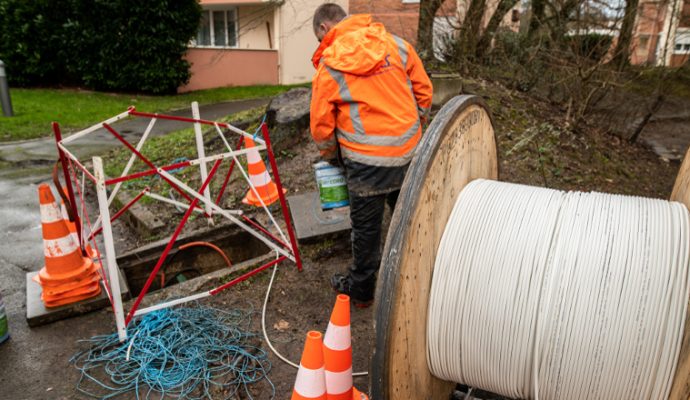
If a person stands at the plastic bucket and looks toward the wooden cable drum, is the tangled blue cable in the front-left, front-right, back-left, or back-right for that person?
front-right

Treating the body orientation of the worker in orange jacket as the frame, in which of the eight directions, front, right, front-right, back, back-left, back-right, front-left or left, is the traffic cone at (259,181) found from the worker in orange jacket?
front

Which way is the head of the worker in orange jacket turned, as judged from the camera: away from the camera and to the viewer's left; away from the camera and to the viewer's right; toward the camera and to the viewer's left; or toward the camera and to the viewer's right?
away from the camera and to the viewer's left

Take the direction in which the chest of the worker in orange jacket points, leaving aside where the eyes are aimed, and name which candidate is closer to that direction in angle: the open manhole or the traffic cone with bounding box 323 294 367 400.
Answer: the open manhole

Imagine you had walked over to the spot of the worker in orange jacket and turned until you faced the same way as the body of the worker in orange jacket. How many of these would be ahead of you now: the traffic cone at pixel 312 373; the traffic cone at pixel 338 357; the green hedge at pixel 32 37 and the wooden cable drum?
1

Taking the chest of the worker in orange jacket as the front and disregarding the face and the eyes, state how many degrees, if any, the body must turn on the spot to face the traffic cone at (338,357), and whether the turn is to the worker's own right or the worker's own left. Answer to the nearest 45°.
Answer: approximately 135° to the worker's own left

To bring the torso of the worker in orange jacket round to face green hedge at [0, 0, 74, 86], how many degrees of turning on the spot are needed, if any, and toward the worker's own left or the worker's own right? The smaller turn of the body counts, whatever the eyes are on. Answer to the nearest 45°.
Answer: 0° — they already face it

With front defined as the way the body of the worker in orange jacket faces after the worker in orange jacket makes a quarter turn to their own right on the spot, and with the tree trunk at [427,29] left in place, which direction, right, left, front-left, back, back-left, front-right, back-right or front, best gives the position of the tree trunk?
front-left

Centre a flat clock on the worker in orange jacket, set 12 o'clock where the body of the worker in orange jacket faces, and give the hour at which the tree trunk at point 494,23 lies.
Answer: The tree trunk is roughly at 2 o'clock from the worker in orange jacket.

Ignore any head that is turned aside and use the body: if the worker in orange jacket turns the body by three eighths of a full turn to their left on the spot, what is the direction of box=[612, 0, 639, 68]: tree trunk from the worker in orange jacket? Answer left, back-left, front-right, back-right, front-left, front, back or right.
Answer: back-left

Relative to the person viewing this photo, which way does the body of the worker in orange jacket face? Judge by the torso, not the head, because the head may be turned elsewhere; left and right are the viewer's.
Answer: facing away from the viewer and to the left of the viewer

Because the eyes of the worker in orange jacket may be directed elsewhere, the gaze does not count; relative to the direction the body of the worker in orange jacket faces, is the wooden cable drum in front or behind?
behind

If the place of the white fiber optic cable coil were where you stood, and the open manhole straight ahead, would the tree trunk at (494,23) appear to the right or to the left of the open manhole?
right
